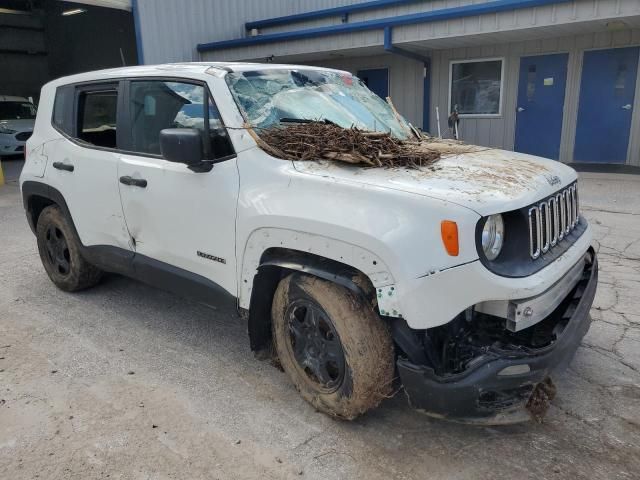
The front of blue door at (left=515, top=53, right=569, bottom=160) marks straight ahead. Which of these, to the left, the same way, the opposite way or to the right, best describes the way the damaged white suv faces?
to the left

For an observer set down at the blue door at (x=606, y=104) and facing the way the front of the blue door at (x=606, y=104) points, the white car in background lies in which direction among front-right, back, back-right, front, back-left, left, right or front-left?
right

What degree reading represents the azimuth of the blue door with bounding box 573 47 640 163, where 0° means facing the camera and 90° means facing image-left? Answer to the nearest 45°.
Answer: approximately 0°

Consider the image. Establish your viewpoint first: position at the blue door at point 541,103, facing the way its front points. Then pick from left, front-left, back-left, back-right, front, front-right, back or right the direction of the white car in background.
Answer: right

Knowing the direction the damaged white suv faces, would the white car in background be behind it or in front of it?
behind

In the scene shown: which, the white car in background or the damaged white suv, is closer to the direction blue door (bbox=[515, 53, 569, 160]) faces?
the damaged white suv

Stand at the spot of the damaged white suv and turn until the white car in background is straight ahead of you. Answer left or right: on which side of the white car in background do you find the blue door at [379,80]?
right

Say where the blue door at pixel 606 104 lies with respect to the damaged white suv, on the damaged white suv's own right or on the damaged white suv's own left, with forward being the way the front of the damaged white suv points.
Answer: on the damaged white suv's own left

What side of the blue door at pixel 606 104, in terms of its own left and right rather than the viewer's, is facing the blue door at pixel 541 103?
right

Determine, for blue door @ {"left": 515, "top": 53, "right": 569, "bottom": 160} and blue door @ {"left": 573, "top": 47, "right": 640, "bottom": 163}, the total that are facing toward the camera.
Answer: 2

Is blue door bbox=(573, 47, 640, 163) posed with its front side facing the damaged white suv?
yes

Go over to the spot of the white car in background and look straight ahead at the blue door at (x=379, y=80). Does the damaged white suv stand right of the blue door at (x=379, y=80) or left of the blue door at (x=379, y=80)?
right

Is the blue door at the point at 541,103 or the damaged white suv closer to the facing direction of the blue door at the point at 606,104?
the damaged white suv

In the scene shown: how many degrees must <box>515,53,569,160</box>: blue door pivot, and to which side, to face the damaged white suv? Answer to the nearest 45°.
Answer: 0° — it already faces it
